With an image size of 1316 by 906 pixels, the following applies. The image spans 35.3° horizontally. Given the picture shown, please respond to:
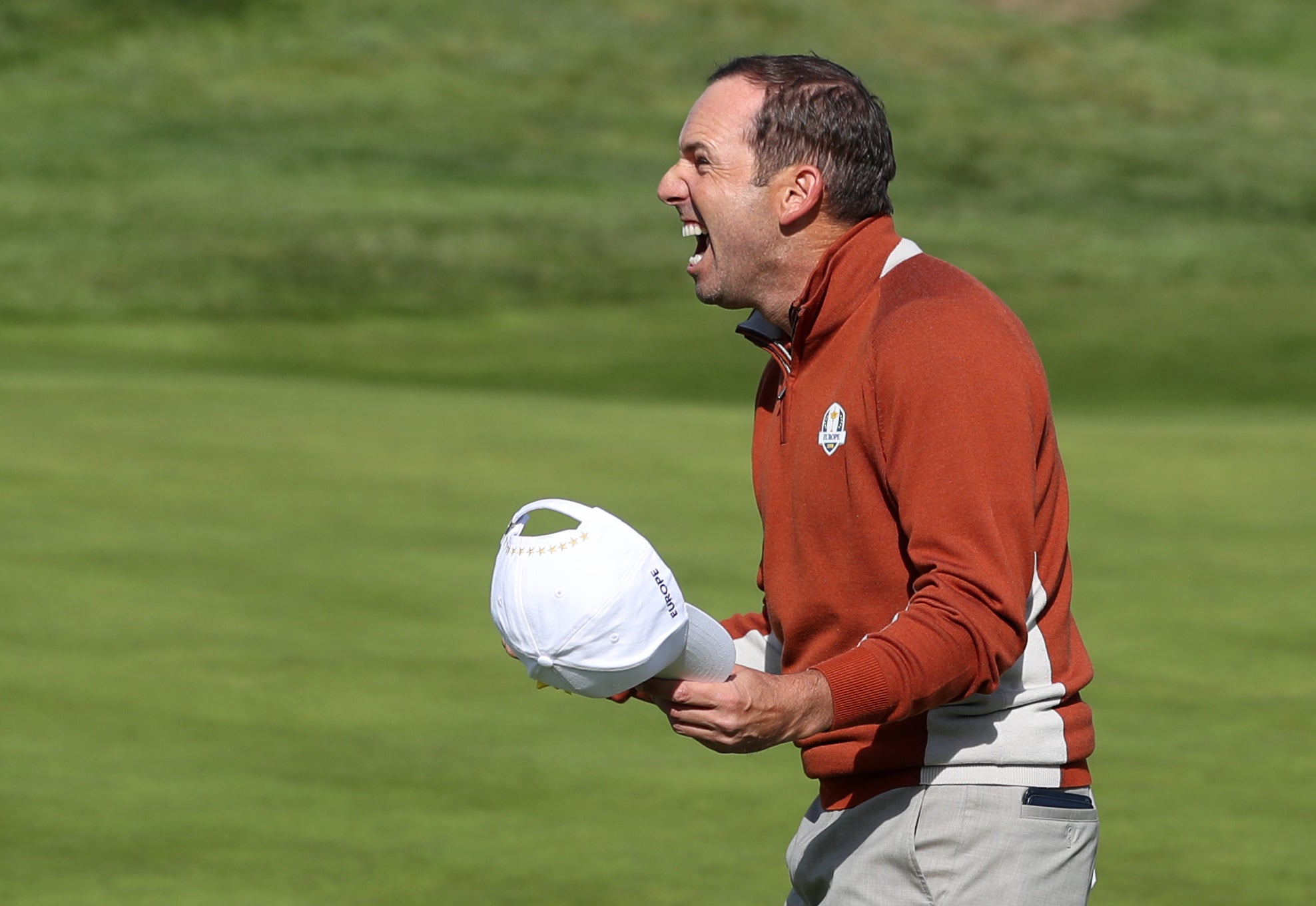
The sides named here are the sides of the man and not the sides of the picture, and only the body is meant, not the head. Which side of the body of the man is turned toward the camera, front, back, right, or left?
left

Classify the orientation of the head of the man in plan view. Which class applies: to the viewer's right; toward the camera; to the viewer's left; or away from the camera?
to the viewer's left
